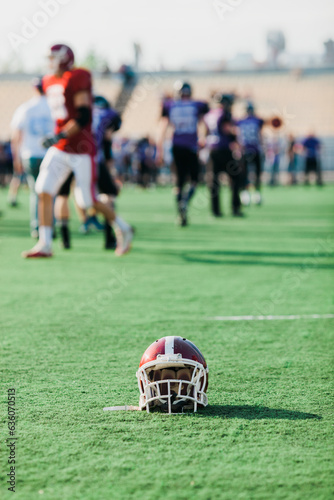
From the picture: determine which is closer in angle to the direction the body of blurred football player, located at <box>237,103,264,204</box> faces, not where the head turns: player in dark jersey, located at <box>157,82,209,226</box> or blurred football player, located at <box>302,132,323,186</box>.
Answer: the blurred football player

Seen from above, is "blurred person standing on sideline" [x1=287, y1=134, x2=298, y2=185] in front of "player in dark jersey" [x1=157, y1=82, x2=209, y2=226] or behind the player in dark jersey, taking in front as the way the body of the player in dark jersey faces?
in front

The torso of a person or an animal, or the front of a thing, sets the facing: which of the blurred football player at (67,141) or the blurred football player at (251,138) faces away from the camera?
the blurred football player at (251,138)

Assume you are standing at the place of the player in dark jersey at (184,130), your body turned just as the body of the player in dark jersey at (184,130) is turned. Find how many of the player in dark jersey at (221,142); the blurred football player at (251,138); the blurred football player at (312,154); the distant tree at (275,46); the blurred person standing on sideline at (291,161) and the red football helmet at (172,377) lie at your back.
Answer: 1

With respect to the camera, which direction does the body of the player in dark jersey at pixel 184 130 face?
away from the camera

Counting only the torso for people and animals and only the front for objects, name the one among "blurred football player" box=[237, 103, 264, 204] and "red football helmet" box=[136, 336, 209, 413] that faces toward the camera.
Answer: the red football helmet

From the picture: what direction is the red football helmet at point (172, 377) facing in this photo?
toward the camera
